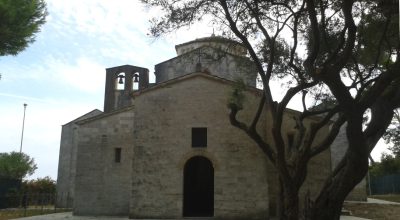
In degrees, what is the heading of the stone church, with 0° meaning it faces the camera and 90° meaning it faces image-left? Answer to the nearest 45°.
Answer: approximately 0°
